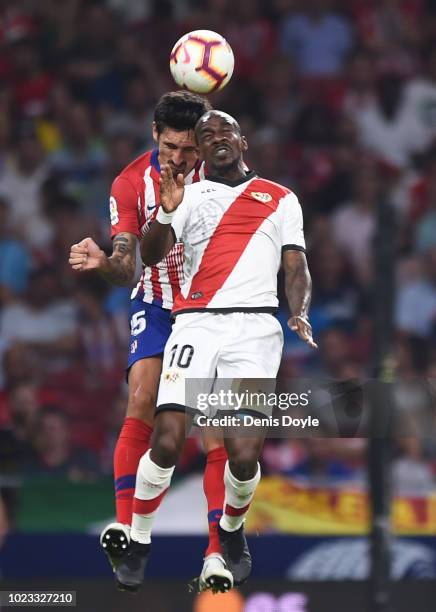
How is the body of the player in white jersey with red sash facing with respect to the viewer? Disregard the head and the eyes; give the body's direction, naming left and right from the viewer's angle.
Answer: facing the viewer

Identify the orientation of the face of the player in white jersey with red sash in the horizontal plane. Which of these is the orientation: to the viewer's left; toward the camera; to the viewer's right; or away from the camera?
toward the camera

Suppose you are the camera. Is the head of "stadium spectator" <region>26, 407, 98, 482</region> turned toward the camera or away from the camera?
toward the camera

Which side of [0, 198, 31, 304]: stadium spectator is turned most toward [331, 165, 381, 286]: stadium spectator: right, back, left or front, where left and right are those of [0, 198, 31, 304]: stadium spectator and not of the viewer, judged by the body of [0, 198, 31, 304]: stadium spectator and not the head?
left

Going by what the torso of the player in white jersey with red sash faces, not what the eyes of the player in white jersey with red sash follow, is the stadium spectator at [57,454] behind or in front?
behind

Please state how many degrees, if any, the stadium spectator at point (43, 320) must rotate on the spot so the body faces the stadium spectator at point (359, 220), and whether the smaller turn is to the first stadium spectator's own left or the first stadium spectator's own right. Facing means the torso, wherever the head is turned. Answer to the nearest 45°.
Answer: approximately 90° to the first stadium spectator's own left

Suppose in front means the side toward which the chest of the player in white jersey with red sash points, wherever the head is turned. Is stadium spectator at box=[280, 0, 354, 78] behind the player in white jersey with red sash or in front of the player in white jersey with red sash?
behind

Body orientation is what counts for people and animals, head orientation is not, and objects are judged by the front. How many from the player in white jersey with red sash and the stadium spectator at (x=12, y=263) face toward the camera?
2

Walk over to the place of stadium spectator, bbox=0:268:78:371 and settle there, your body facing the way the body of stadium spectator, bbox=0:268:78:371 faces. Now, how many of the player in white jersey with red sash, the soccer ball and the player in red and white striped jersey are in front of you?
3

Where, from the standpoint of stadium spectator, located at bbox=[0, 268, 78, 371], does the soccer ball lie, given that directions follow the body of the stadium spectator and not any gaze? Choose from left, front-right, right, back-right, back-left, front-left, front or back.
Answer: front

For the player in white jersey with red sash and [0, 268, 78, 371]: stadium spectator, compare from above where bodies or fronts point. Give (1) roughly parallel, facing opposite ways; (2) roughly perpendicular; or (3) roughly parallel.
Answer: roughly parallel

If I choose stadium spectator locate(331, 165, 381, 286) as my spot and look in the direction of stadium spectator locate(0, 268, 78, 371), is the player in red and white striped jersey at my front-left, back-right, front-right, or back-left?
front-left

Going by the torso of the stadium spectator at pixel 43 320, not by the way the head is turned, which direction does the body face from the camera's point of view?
toward the camera

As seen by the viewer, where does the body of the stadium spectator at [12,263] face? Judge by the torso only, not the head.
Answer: toward the camera
